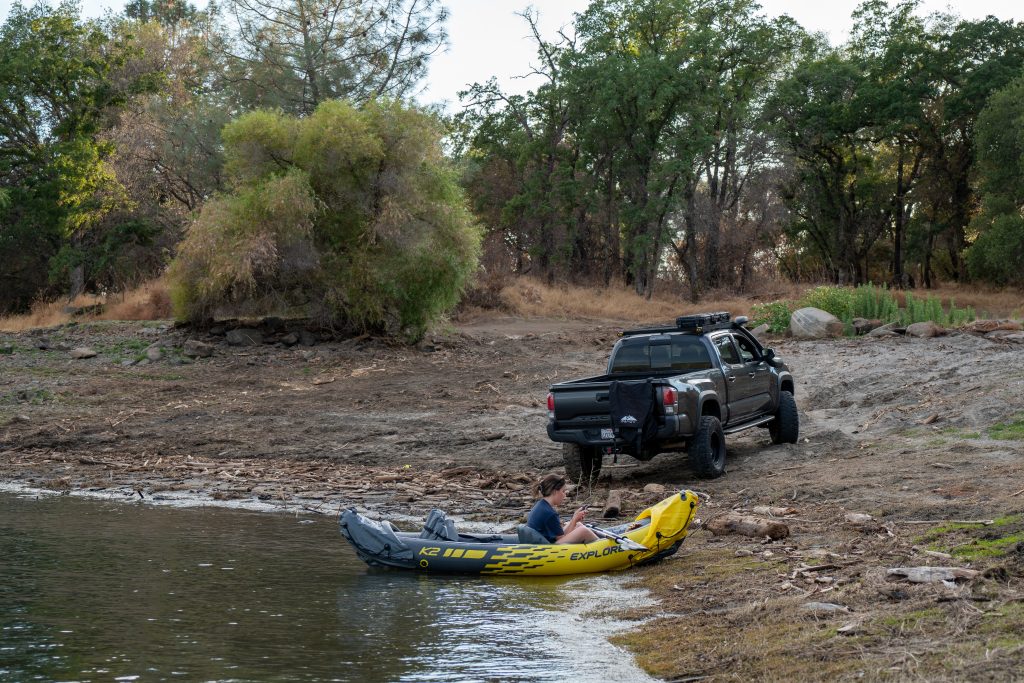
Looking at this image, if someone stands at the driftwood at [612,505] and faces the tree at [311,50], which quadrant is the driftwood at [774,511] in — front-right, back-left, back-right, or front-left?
back-right

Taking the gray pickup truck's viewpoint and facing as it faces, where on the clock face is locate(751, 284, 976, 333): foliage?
The foliage is roughly at 11 o'clock from the gray pickup truck.

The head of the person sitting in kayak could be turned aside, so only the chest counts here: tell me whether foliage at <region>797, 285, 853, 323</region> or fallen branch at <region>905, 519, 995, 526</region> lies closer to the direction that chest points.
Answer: the fallen branch

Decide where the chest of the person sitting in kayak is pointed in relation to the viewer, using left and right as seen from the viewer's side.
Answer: facing to the right of the viewer

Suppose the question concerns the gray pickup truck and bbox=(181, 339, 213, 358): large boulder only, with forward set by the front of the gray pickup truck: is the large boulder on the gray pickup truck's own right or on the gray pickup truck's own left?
on the gray pickup truck's own left

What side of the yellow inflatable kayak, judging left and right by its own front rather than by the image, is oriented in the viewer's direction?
right

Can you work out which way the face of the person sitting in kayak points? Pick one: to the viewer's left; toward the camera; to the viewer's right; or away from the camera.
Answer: to the viewer's right

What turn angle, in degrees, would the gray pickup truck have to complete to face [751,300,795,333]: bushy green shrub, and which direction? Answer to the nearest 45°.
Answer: approximately 45° to its left

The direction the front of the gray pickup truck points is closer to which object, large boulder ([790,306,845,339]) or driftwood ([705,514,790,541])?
the large boulder

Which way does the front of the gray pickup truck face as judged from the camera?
facing away from the viewer and to the right of the viewer
